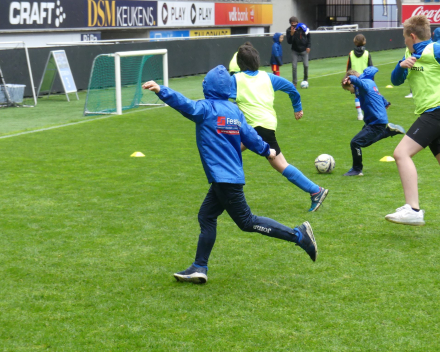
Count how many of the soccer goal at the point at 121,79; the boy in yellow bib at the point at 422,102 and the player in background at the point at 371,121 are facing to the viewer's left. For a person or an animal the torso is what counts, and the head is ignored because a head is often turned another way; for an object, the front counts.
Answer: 2

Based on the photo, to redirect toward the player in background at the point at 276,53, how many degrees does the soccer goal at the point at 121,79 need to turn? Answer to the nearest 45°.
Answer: approximately 90° to its left

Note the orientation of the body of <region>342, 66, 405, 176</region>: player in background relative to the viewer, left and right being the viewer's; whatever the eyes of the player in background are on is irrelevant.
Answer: facing to the left of the viewer

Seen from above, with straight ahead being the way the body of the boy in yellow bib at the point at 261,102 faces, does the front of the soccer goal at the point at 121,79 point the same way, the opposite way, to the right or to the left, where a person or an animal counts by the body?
the opposite way

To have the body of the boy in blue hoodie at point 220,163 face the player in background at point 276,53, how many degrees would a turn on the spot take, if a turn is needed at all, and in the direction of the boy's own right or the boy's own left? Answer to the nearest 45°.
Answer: approximately 45° to the boy's own right

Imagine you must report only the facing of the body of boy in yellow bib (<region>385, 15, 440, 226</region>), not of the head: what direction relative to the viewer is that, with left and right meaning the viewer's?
facing to the left of the viewer

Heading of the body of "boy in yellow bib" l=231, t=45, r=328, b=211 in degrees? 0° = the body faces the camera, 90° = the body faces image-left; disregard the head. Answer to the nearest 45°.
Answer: approximately 135°

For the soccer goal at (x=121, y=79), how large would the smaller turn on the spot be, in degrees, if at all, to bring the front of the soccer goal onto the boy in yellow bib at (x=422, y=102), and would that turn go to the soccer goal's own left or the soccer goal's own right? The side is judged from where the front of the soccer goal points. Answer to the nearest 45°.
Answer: approximately 45° to the soccer goal's own right

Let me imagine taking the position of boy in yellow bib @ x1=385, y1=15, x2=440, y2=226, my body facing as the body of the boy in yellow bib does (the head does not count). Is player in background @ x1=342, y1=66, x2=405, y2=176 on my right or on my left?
on my right

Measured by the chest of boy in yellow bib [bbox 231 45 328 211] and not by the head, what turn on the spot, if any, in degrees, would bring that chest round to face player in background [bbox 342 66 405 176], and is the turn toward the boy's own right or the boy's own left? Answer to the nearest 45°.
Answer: approximately 90° to the boy's own right

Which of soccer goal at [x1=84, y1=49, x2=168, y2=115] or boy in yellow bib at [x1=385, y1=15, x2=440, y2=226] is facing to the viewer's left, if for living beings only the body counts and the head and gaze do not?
the boy in yellow bib

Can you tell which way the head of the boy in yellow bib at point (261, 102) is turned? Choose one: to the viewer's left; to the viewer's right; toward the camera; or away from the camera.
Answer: away from the camera
